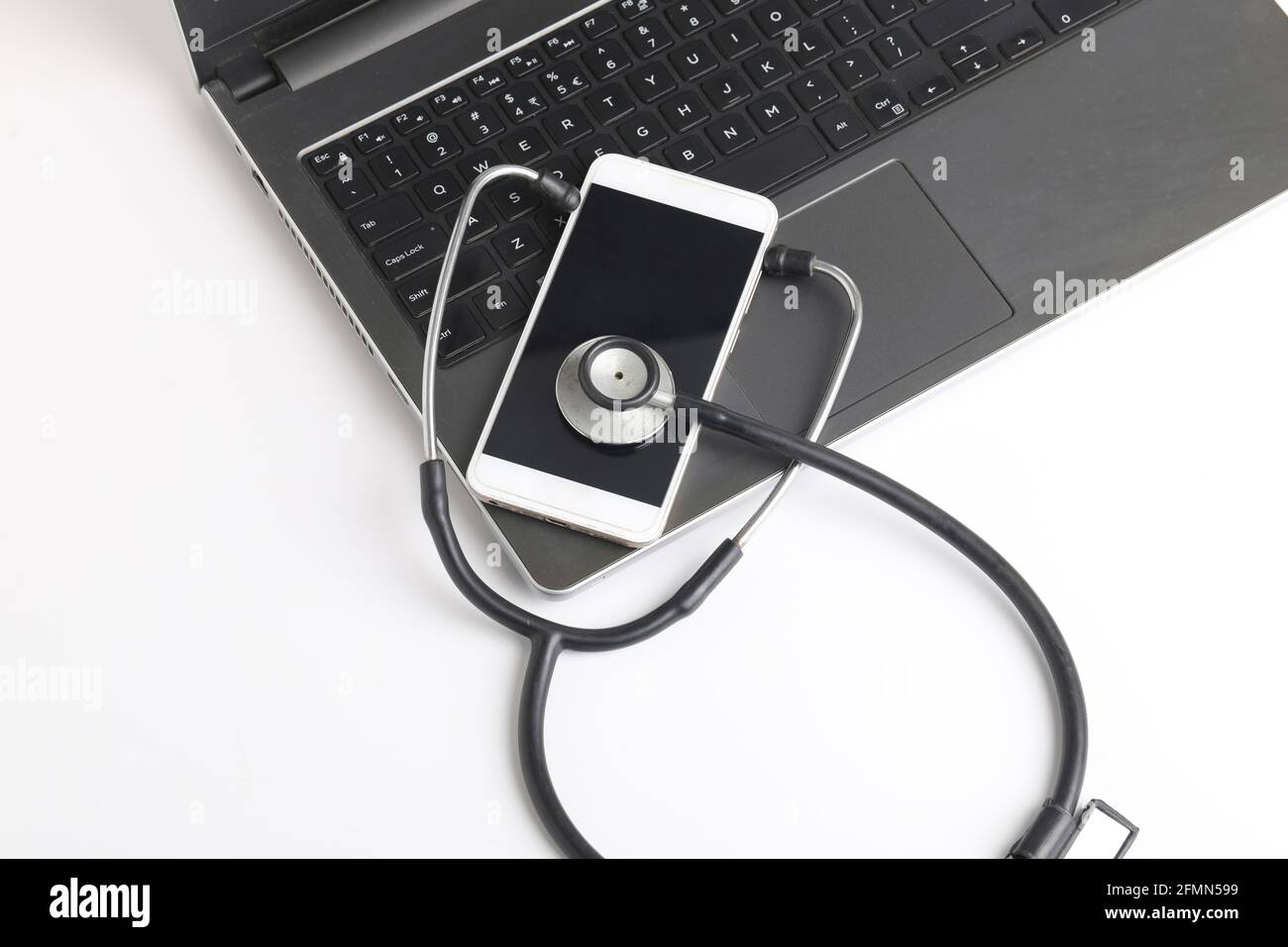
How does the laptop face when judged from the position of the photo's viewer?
facing the viewer and to the right of the viewer
